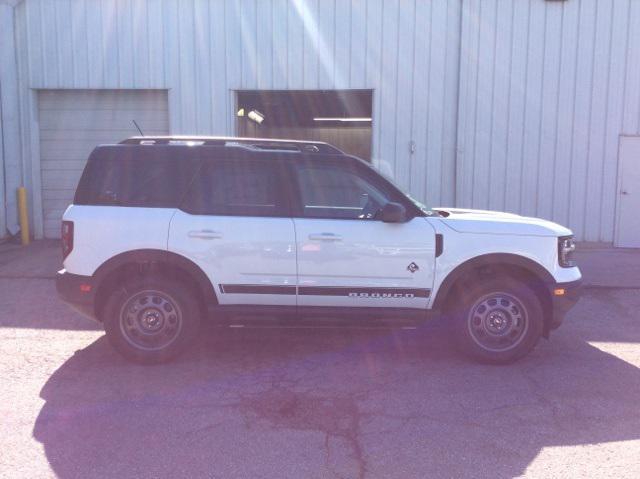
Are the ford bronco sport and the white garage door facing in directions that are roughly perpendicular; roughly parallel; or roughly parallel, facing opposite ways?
roughly perpendicular

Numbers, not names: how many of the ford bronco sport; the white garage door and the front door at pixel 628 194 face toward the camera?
2

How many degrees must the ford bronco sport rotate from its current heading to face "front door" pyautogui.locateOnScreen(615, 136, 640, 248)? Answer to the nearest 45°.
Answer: approximately 45° to its left

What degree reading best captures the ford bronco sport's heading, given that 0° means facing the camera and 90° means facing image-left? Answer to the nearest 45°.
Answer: approximately 270°

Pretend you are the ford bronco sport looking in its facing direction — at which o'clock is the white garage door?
The white garage door is roughly at 8 o'clock from the ford bronco sport.

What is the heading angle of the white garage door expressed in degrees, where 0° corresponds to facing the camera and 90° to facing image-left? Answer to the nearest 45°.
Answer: approximately 0°

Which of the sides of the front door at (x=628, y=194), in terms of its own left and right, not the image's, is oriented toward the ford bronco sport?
front

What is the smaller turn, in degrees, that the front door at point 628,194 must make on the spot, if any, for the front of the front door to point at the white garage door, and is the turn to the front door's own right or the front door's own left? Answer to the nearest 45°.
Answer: approximately 90° to the front door's own right

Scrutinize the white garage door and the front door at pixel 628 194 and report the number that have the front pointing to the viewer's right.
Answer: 0

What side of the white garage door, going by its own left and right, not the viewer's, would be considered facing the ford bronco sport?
front

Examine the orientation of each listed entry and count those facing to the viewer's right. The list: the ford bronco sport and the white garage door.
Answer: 1

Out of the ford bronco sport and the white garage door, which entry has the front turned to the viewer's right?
the ford bronco sport
